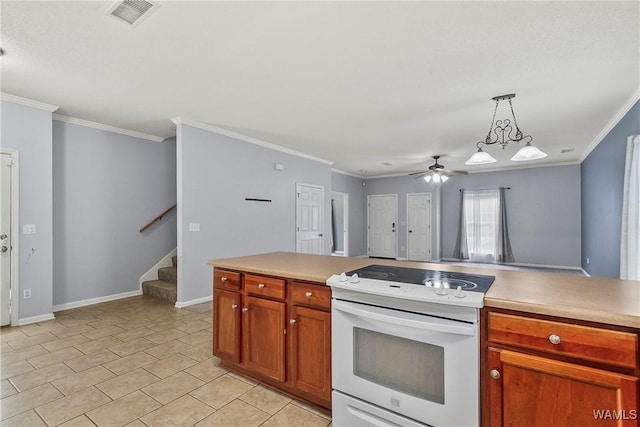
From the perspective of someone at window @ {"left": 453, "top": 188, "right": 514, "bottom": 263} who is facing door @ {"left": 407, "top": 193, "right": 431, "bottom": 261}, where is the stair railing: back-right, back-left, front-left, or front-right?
front-left

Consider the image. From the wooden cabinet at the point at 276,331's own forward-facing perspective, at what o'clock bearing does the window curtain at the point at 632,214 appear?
The window curtain is roughly at 7 o'clock from the wooden cabinet.

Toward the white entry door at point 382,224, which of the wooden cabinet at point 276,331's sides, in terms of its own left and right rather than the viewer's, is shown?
back

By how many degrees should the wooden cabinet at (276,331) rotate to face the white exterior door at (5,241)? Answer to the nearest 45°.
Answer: approximately 90° to its right

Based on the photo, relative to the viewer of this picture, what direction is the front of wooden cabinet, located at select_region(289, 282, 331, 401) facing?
facing the viewer and to the left of the viewer

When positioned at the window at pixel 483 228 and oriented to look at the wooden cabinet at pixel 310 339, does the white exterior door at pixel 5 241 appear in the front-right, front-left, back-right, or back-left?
front-right

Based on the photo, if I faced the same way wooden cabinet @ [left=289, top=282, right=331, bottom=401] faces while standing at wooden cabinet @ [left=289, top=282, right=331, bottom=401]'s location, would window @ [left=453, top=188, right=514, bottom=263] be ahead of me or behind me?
behind

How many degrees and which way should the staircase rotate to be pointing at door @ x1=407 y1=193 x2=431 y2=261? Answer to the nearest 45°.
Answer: approximately 135° to its left

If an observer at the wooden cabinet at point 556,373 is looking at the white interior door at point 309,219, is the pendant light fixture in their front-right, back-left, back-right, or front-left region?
front-right

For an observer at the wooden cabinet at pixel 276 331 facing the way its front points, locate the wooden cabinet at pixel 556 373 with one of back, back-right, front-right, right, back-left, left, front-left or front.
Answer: left

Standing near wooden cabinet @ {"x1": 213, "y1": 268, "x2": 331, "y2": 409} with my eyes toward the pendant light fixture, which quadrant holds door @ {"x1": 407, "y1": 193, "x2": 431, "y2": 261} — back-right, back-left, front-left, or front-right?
front-left

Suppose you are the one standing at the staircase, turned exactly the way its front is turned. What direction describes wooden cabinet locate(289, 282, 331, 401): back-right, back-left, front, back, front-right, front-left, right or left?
front-left

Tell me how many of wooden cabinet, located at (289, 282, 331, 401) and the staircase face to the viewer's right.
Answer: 0

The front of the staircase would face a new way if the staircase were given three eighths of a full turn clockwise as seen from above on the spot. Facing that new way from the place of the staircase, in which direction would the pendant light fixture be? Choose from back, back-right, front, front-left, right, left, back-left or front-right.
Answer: back-right

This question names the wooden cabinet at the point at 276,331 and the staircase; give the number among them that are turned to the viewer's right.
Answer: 0

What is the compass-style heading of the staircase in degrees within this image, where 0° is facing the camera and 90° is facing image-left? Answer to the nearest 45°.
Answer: approximately 45°

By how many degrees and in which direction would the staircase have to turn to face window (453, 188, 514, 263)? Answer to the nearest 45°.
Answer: approximately 135° to its left
